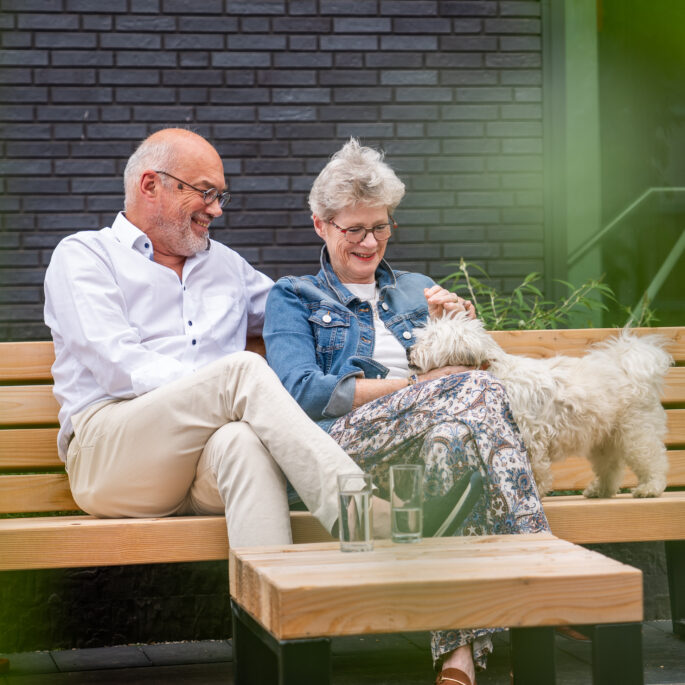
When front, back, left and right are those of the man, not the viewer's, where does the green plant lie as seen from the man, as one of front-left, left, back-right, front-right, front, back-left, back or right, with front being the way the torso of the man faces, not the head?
left

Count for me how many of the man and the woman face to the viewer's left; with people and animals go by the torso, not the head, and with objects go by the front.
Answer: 0

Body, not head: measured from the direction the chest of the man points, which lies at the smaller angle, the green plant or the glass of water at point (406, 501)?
the glass of water

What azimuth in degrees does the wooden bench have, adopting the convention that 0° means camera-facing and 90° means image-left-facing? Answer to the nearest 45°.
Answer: approximately 0°

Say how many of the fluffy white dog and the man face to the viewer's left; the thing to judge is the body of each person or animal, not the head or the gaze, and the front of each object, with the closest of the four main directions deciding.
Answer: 1

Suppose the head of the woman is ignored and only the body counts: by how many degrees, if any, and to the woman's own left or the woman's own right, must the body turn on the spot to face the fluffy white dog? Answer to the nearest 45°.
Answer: approximately 45° to the woman's own left

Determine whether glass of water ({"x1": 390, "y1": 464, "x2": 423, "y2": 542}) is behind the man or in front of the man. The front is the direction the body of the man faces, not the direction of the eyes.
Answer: in front

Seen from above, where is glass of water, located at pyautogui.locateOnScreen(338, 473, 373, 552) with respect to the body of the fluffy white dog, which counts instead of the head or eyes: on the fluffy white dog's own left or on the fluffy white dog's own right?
on the fluffy white dog's own left

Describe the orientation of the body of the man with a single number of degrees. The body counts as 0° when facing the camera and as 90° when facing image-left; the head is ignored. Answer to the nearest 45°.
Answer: approximately 315°

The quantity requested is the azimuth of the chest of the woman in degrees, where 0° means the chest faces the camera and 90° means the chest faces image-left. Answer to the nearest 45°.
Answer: approximately 315°

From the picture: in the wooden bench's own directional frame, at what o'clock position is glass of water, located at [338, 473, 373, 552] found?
The glass of water is roughly at 11 o'clock from the wooden bench.

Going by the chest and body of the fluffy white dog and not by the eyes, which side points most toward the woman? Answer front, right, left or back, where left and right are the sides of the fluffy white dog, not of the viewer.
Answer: front

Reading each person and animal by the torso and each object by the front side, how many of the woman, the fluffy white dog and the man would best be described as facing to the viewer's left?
1

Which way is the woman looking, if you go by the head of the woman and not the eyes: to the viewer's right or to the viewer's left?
to the viewer's right

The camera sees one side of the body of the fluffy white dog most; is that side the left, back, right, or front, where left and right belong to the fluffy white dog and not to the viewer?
left

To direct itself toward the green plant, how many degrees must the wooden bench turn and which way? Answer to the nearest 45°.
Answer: approximately 135° to its left
